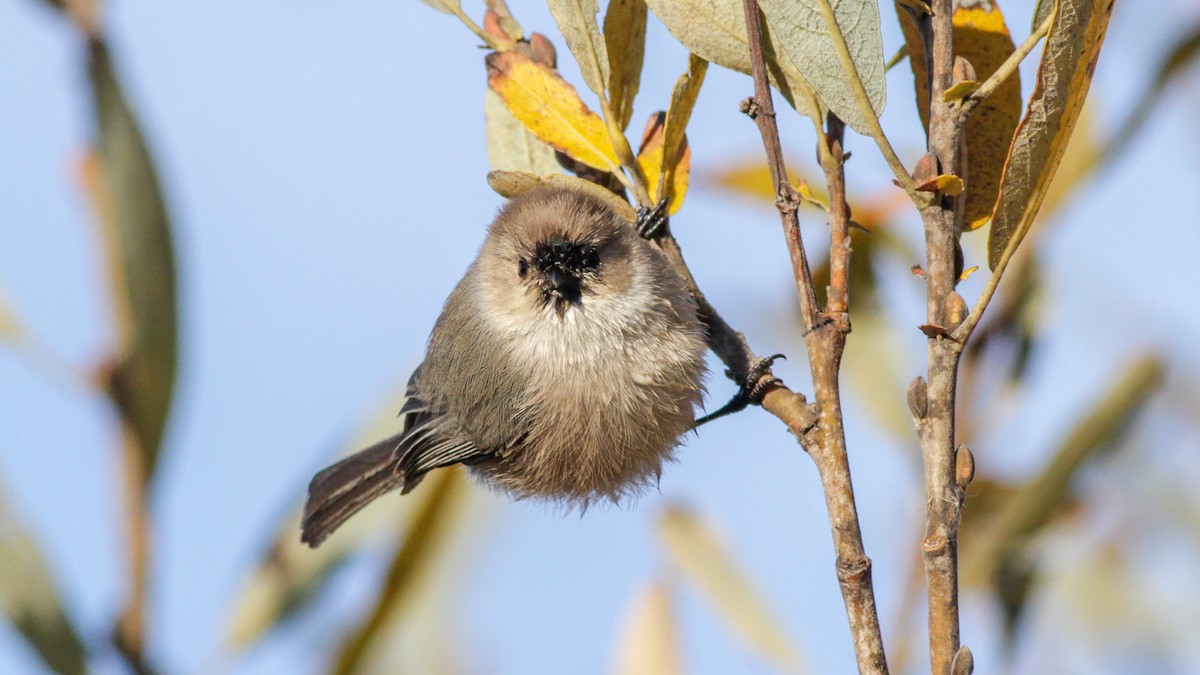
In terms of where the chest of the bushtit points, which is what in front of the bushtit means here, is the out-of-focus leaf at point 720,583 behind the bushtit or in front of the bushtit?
behind

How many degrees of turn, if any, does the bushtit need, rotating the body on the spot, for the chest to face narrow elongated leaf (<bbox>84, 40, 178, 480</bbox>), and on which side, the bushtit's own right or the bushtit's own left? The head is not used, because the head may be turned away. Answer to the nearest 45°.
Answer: approximately 90° to the bushtit's own right

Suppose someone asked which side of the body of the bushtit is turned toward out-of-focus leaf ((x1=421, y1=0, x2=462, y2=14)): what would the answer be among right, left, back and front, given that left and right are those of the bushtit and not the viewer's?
right

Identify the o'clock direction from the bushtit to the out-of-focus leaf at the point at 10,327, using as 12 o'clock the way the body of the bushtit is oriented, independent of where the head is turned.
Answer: The out-of-focus leaf is roughly at 4 o'clock from the bushtit.
